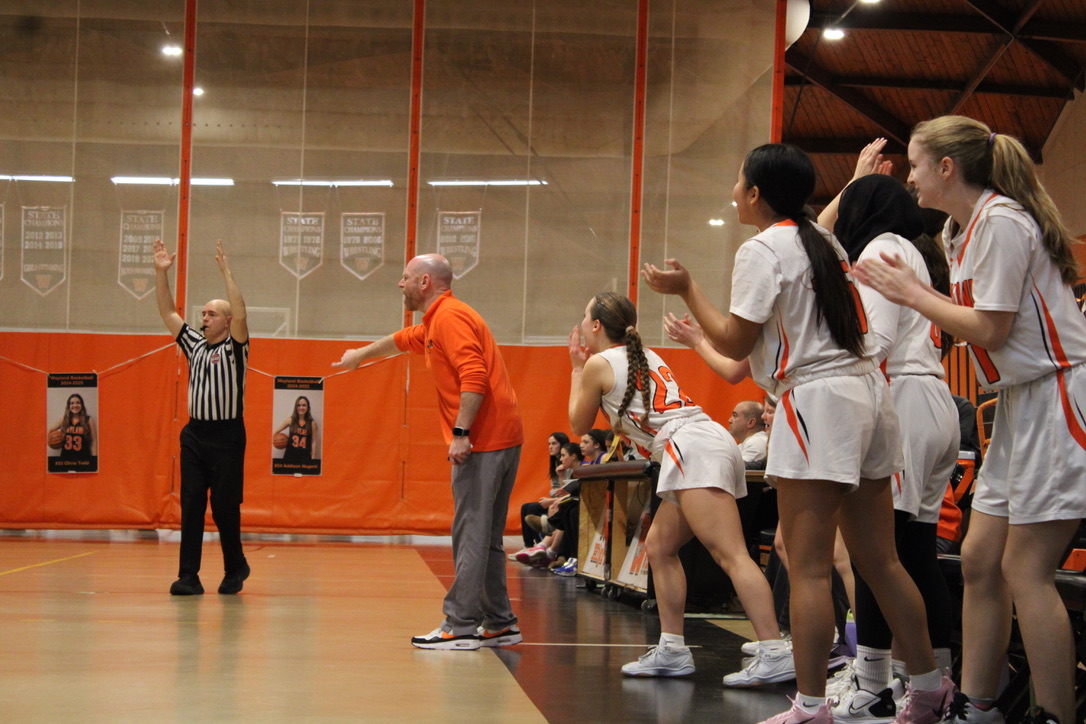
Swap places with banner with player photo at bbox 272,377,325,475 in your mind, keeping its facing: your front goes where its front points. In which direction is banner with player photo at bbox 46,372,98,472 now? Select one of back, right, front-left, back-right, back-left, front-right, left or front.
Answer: right

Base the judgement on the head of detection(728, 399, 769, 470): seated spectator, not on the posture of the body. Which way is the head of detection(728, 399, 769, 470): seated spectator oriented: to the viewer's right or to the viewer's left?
to the viewer's left

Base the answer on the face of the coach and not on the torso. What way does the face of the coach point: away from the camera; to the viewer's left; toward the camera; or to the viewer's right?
to the viewer's left

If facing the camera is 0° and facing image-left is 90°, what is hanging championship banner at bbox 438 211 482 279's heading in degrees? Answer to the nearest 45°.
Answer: approximately 0°

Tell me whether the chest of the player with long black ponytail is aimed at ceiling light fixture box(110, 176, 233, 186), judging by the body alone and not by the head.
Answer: yes

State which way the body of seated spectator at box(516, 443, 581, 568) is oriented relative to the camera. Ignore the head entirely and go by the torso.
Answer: to the viewer's left

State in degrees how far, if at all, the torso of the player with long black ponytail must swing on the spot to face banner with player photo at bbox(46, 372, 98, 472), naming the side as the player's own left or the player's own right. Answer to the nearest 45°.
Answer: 0° — they already face it

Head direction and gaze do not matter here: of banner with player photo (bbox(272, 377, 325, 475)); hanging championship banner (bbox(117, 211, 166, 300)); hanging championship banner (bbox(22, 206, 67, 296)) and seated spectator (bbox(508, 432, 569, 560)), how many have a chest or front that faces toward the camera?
3

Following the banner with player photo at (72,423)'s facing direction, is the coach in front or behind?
in front

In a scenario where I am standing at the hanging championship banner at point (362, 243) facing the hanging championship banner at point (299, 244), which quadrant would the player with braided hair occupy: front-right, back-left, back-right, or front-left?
back-left
